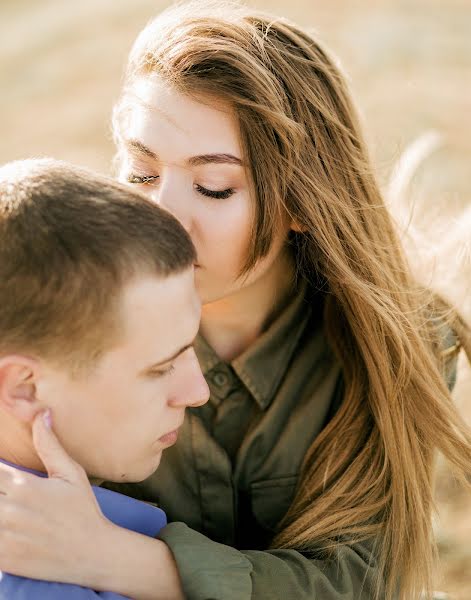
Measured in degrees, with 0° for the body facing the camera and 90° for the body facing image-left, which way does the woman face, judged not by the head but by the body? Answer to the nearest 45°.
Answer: approximately 45°

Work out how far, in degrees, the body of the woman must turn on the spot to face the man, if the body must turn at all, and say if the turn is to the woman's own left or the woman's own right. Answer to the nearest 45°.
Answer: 0° — they already face them

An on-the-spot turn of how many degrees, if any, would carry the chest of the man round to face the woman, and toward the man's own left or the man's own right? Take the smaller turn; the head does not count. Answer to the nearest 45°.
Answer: approximately 45° to the man's own left

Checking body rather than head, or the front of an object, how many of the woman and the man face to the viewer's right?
1

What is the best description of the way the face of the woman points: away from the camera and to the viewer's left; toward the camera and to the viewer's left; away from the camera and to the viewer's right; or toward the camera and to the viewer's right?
toward the camera and to the viewer's left

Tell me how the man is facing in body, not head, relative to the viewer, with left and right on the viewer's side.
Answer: facing to the right of the viewer
